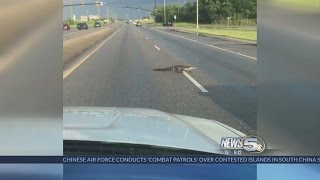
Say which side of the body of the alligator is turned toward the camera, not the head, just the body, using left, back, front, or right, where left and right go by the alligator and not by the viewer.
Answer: right

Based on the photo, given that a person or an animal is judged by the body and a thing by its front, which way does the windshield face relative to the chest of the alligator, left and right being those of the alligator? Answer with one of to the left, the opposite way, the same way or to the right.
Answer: to the left
